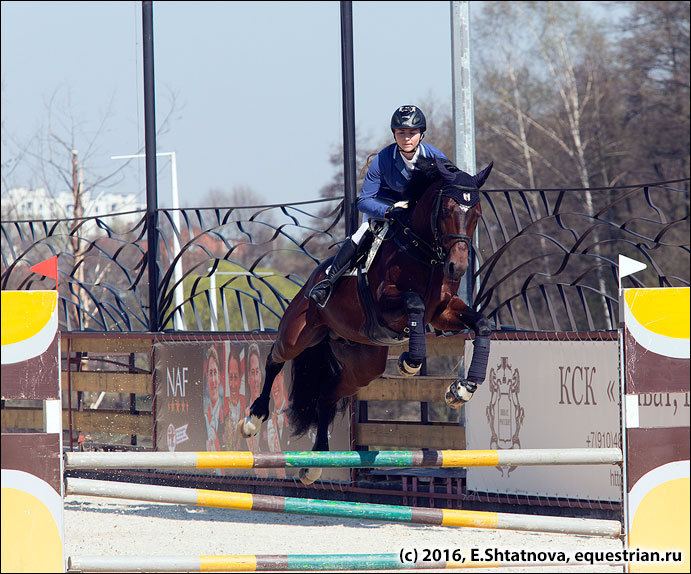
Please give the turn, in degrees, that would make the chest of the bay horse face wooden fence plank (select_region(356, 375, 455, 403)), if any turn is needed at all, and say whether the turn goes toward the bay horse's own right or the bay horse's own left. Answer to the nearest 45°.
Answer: approximately 135° to the bay horse's own left

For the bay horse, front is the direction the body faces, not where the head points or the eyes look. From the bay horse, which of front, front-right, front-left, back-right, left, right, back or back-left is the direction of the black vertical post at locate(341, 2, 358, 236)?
back-left

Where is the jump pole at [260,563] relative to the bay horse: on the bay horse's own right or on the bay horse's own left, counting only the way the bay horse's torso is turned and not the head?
on the bay horse's own right

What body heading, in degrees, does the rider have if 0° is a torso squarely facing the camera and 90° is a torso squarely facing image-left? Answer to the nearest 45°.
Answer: approximately 315°

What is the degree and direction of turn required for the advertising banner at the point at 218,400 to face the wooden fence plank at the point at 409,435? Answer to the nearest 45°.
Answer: approximately 45° to its left

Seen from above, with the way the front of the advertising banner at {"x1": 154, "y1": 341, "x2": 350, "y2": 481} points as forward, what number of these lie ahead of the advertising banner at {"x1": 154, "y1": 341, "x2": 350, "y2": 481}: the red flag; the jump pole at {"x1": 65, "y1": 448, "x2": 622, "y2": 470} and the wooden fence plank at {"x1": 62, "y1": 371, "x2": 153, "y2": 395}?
2

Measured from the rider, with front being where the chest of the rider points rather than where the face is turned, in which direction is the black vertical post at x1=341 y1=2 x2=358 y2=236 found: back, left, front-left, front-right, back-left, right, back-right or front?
back-left

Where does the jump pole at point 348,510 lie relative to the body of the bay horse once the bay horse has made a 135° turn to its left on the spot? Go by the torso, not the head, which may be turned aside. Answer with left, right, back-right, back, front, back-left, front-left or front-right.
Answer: back

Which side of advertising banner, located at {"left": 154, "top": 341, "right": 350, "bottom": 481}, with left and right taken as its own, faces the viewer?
front

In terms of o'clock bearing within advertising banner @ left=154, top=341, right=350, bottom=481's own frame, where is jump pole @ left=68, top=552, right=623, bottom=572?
The jump pole is roughly at 12 o'clock from the advertising banner.

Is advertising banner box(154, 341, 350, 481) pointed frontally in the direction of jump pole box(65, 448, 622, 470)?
yes

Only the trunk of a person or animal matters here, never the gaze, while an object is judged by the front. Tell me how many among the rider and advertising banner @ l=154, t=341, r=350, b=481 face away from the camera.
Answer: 0

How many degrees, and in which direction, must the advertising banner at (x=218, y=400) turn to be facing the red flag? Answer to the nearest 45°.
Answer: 0° — it already faces it

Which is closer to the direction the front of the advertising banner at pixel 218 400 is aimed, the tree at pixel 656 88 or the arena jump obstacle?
the arena jump obstacle

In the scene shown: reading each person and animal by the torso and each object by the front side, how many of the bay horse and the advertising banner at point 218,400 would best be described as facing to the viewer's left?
0

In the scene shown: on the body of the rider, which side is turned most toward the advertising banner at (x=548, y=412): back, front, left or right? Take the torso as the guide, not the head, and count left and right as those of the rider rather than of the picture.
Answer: left
